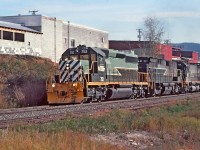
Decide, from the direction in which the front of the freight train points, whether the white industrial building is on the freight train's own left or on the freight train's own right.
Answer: on the freight train's own right

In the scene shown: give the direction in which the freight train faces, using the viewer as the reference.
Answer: facing the viewer and to the left of the viewer
